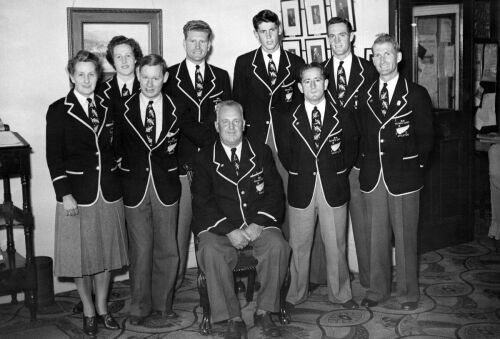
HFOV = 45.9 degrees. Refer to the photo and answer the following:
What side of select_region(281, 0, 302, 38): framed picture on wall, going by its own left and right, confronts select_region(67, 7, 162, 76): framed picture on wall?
right

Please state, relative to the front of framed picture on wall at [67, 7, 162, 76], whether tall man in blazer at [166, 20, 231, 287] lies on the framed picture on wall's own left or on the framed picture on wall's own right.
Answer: on the framed picture on wall's own left

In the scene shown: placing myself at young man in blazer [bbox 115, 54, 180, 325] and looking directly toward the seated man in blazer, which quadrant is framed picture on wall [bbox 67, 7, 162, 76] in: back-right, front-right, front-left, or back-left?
back-left

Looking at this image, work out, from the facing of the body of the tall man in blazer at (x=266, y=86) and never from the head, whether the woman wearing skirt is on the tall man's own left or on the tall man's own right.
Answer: on the tall man's own right

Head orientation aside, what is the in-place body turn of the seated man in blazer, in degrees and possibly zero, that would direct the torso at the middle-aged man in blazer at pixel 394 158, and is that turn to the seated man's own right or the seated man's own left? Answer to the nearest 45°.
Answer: approximately 90° to the seated man's own left

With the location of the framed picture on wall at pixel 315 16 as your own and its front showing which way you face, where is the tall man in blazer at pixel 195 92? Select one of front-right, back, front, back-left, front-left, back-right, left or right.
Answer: front-right

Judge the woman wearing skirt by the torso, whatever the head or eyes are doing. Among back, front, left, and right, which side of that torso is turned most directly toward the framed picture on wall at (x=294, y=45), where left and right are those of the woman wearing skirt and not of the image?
left
